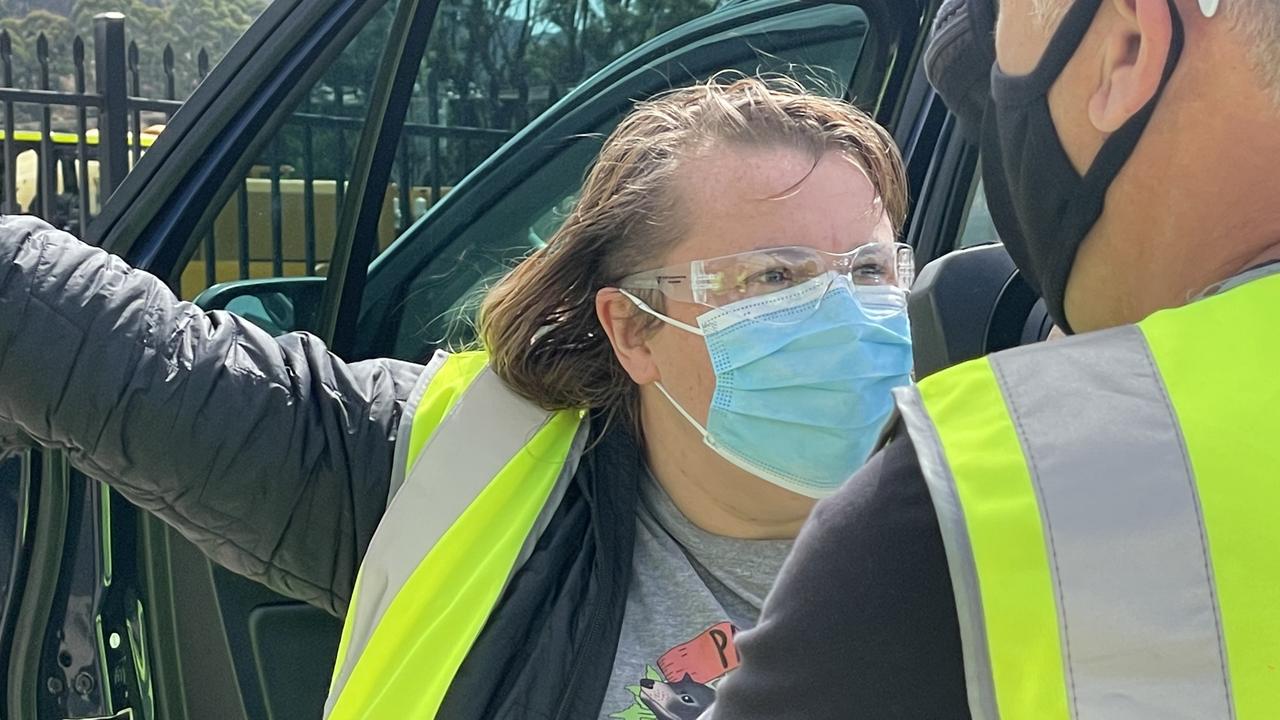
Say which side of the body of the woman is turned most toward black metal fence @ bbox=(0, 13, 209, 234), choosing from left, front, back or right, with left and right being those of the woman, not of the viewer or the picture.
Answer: back

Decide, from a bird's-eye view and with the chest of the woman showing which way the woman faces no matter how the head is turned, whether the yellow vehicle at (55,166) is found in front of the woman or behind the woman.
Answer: behind

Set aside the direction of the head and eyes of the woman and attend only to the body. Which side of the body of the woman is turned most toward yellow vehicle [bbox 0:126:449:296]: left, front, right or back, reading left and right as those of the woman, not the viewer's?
back

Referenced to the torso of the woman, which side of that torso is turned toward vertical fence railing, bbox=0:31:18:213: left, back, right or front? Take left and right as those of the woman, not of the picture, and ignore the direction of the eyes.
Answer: back

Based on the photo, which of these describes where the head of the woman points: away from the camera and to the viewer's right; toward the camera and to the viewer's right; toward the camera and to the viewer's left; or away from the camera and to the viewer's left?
toward the camera and to the viewer's right

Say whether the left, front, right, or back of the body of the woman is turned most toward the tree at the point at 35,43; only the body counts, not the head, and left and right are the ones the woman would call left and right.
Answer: back

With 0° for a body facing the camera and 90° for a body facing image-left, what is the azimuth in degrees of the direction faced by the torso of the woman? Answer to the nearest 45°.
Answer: approximately 315°
